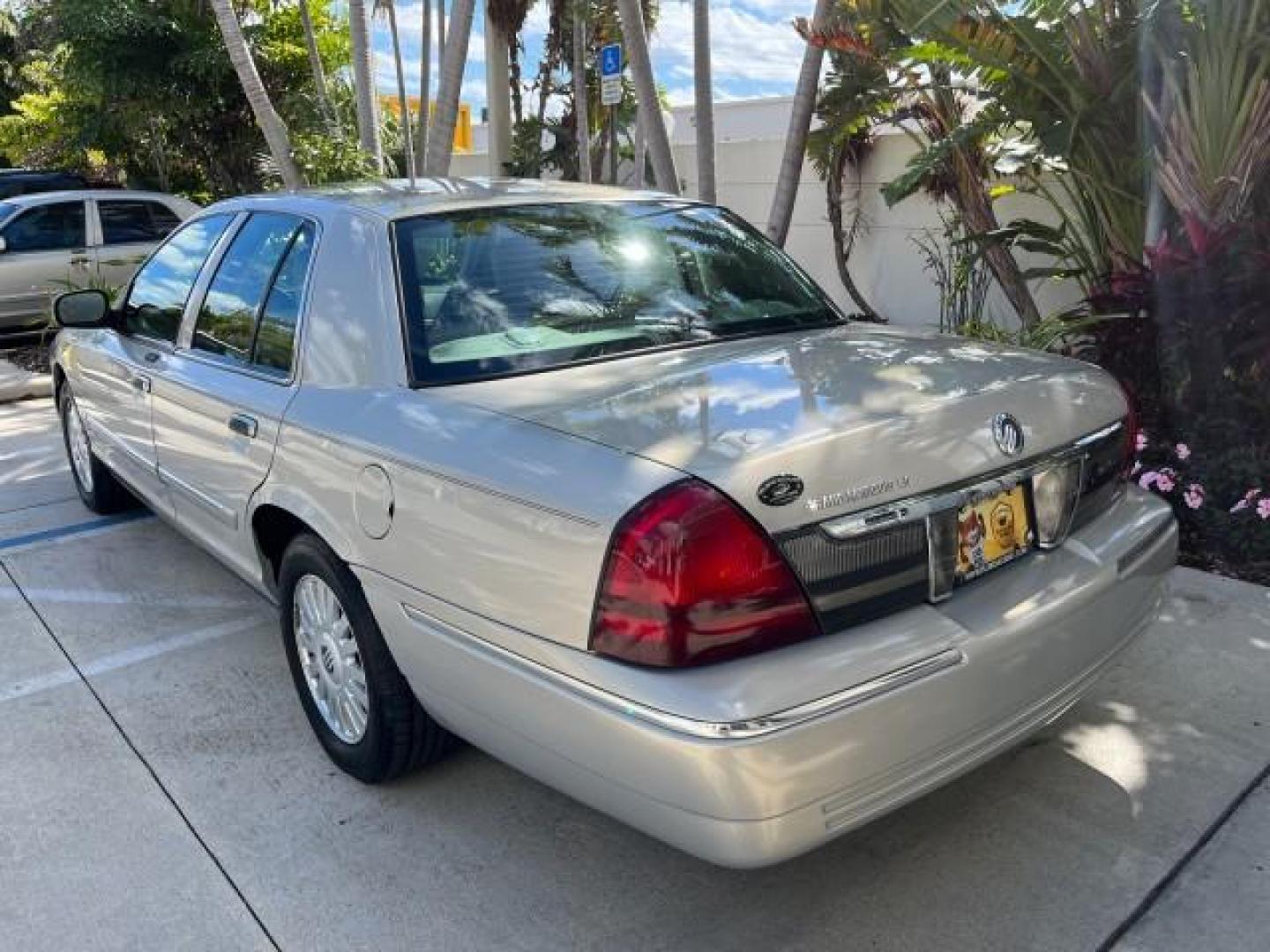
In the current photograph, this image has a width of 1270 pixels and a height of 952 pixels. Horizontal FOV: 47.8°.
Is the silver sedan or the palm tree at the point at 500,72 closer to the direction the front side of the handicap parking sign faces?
the silver sedan

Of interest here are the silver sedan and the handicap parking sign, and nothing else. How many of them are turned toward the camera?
1

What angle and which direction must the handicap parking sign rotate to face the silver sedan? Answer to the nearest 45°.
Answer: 0° — it already faces it

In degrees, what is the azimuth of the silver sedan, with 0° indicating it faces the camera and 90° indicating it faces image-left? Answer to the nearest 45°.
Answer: approximately 135°

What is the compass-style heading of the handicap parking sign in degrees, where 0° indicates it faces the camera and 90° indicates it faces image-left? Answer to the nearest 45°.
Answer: approximately 0°
